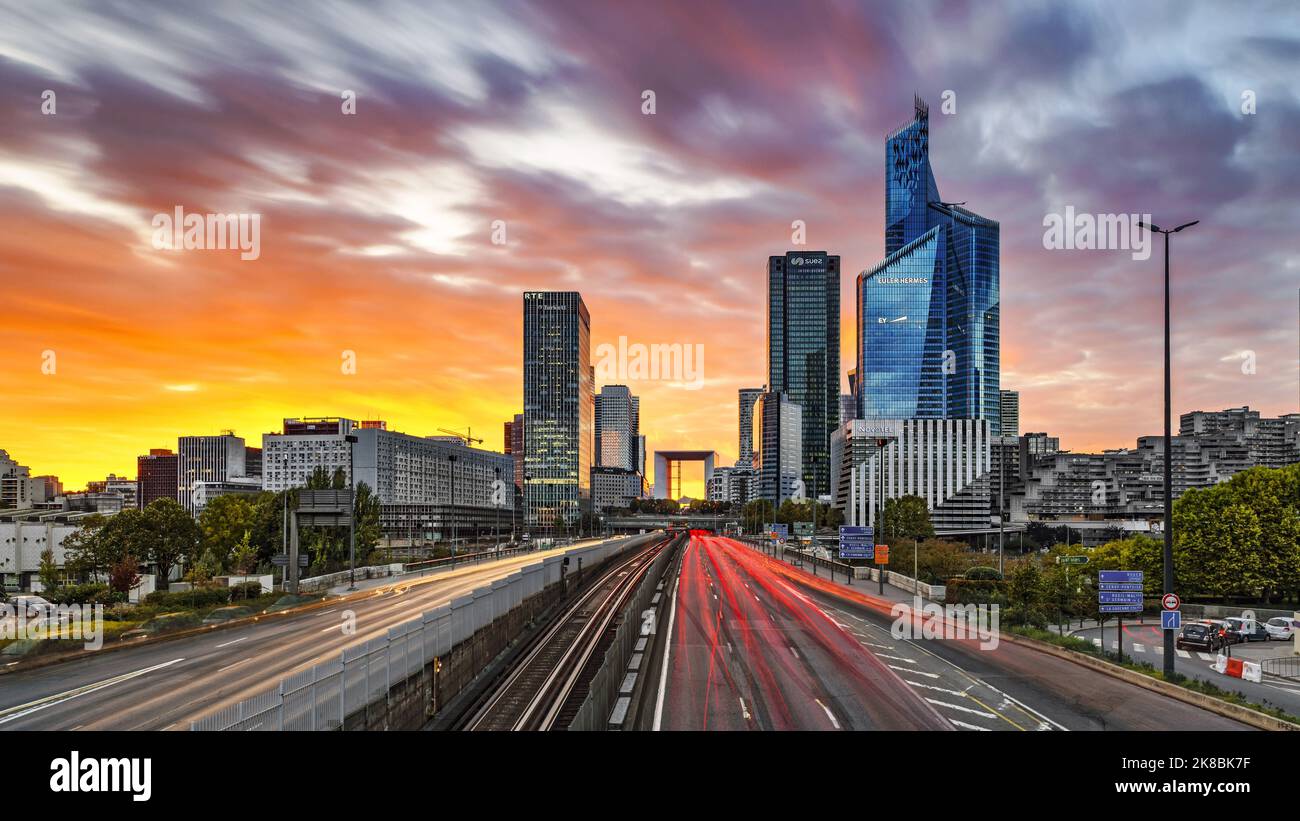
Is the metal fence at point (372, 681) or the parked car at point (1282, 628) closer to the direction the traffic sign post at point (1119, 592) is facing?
the metal fence

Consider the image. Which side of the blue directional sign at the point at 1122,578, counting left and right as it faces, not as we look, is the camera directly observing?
front

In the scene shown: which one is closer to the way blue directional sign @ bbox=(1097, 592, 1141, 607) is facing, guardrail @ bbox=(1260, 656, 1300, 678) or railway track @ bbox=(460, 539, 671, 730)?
the railway track

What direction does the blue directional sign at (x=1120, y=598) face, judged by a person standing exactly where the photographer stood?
facing the viewer

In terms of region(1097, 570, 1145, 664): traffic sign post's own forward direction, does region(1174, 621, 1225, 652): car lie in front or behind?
behind

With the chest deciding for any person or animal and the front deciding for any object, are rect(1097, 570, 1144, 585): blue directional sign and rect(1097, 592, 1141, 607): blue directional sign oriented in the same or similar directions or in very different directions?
same or similar directions

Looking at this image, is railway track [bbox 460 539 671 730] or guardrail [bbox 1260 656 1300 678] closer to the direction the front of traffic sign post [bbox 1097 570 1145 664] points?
the railway track

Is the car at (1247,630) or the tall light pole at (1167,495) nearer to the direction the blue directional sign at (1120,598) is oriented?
the tall light pole

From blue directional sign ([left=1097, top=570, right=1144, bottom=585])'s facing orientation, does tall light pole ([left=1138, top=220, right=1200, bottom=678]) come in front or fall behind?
in front
